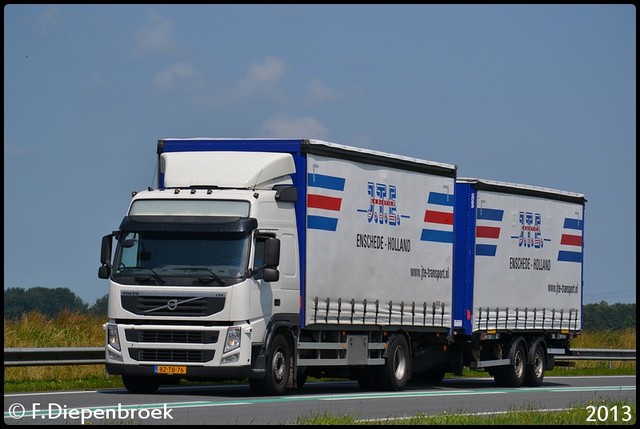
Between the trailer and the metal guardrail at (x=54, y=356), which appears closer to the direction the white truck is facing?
the metal guardrail

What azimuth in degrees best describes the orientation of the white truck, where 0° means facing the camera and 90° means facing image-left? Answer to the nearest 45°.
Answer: approximately 45°

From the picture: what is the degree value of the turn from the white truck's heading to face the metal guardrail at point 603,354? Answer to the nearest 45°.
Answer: approximately 180°

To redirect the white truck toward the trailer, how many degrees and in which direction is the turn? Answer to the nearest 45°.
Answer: approximately 180°
